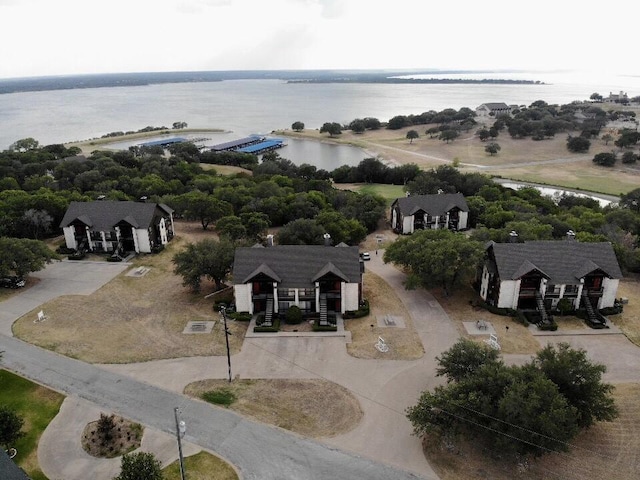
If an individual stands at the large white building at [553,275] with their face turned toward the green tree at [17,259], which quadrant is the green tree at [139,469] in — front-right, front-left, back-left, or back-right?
front-left

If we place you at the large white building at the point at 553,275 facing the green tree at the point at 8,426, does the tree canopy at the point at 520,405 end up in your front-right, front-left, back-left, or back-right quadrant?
front-left

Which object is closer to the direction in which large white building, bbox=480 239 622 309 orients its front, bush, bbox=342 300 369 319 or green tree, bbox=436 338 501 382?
the green tree

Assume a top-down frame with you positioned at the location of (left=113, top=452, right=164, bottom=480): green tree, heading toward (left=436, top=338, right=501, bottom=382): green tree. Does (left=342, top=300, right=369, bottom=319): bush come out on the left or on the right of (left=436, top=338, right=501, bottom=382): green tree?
left

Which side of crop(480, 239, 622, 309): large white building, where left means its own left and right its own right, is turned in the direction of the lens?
front

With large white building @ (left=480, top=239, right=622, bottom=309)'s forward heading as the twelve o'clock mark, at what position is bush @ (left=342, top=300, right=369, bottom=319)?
The bush is roughly at 2 o'clock from the large white building.

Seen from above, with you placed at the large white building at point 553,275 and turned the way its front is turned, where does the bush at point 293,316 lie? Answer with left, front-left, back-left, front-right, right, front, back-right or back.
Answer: front-right

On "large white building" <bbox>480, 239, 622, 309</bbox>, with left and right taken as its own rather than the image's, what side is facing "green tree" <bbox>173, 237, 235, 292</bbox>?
right

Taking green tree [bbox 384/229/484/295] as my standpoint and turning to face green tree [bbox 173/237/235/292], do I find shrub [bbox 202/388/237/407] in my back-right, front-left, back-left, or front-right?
front-left

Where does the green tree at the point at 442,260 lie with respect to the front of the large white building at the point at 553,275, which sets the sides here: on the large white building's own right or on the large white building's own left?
on the large white building's own right

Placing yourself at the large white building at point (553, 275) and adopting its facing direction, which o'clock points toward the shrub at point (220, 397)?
The shrub is roughly at 1 o'clock from the large white building.

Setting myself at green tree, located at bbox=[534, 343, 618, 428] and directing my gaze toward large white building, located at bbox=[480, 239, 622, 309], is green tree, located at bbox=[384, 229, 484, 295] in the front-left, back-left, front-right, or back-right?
front-left

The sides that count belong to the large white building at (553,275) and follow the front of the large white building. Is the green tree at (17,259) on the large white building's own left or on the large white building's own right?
on the large white building's own right

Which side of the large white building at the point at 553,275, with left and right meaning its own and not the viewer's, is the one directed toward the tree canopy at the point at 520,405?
front

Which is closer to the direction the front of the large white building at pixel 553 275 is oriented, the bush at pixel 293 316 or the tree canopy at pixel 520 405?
the tree canopy
